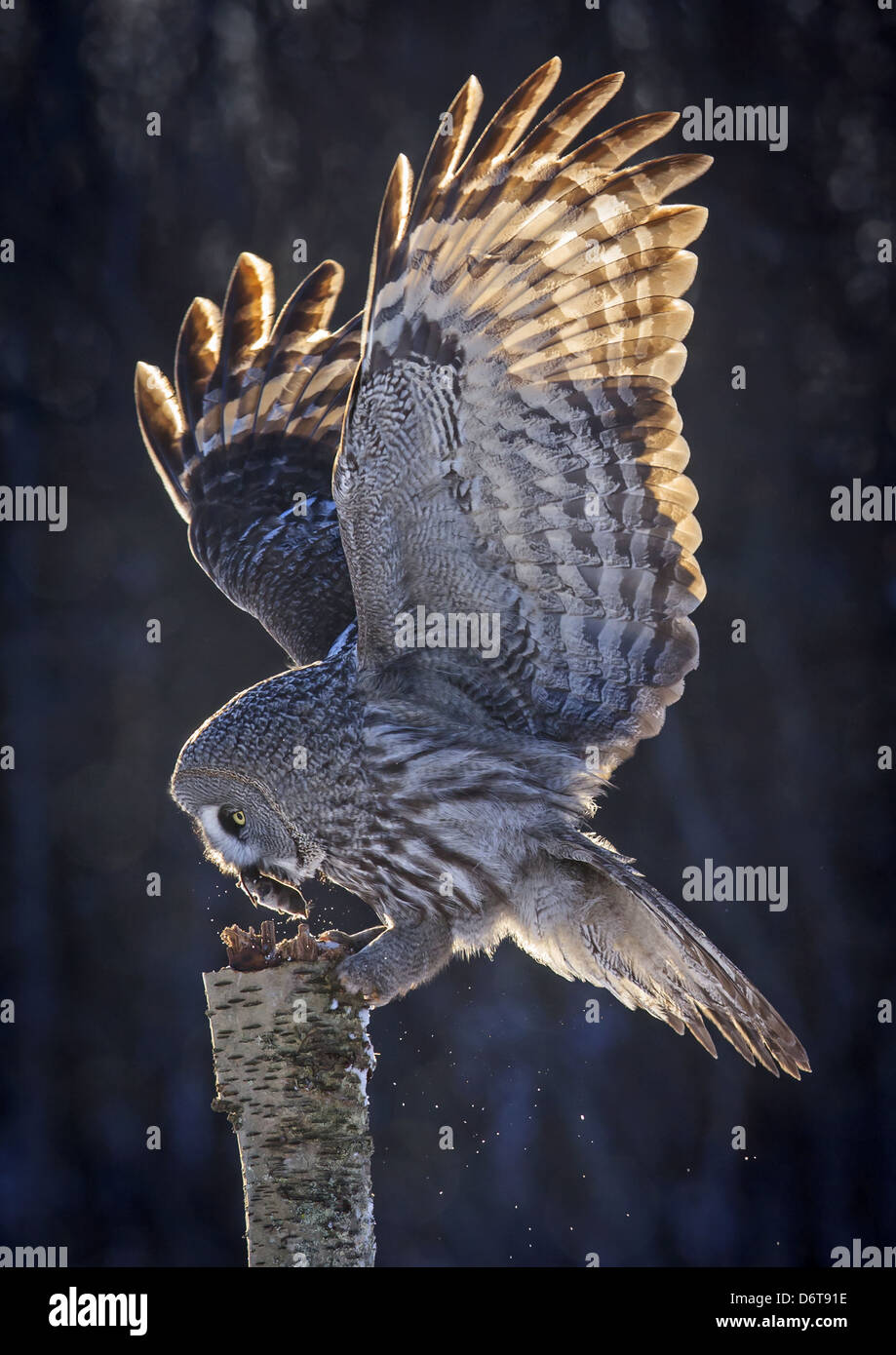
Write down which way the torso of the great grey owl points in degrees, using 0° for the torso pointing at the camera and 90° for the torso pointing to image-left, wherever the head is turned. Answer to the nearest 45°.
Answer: approximately 90°
